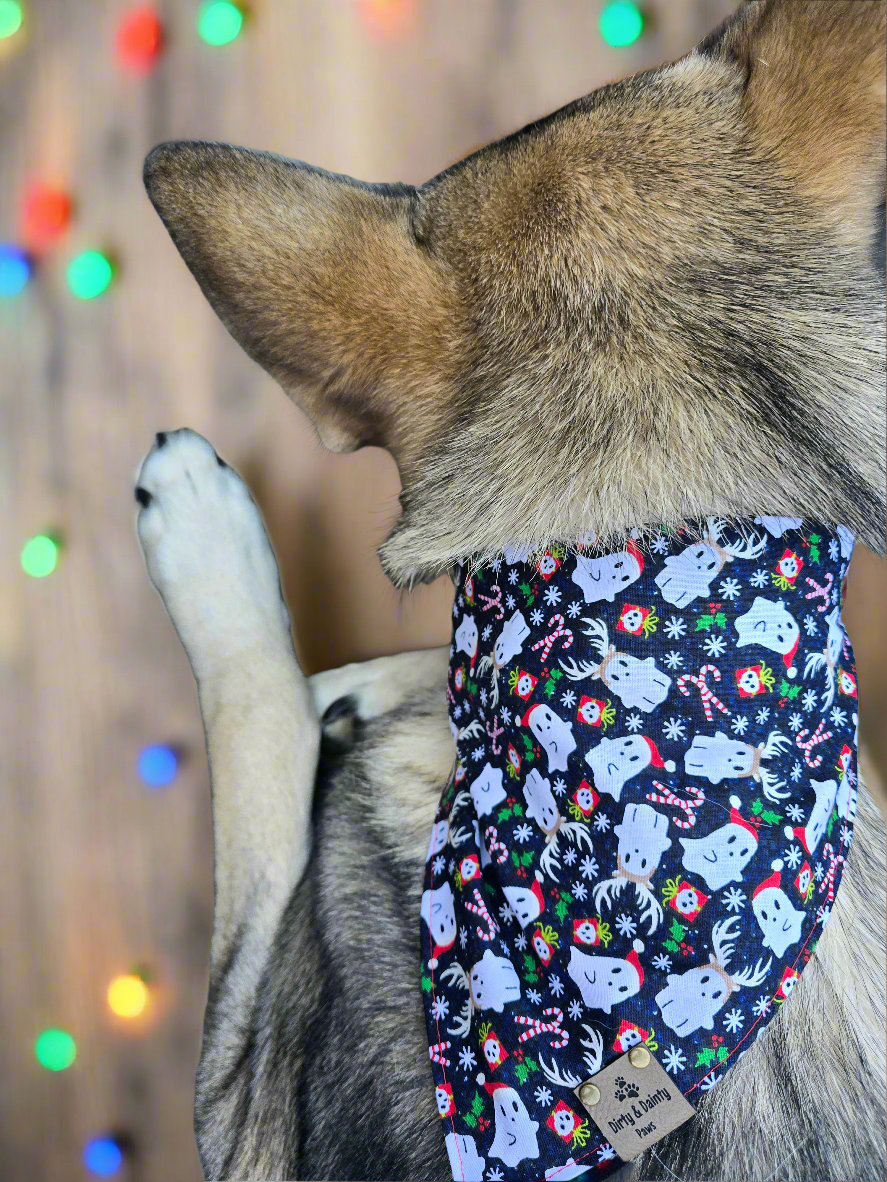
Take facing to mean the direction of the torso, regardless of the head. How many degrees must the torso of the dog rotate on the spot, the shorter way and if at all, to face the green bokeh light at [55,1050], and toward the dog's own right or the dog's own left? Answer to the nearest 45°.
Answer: approximately 90° to the dog's own left

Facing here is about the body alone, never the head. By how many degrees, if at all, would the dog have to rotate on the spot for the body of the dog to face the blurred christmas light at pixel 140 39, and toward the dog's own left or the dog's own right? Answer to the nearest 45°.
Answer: approximately 45° to the dog's own left

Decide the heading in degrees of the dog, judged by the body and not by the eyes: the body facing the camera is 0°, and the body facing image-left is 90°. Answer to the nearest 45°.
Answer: approximately 180°

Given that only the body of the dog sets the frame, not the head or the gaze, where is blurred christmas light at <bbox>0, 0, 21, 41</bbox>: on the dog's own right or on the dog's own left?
on the dog's own left

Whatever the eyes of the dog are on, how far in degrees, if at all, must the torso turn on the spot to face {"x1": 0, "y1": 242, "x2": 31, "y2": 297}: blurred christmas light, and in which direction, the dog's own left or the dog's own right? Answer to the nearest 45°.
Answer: approximately 45° to the dog's own left

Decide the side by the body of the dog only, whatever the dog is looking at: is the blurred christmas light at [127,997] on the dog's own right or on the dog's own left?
on the dog's own left
